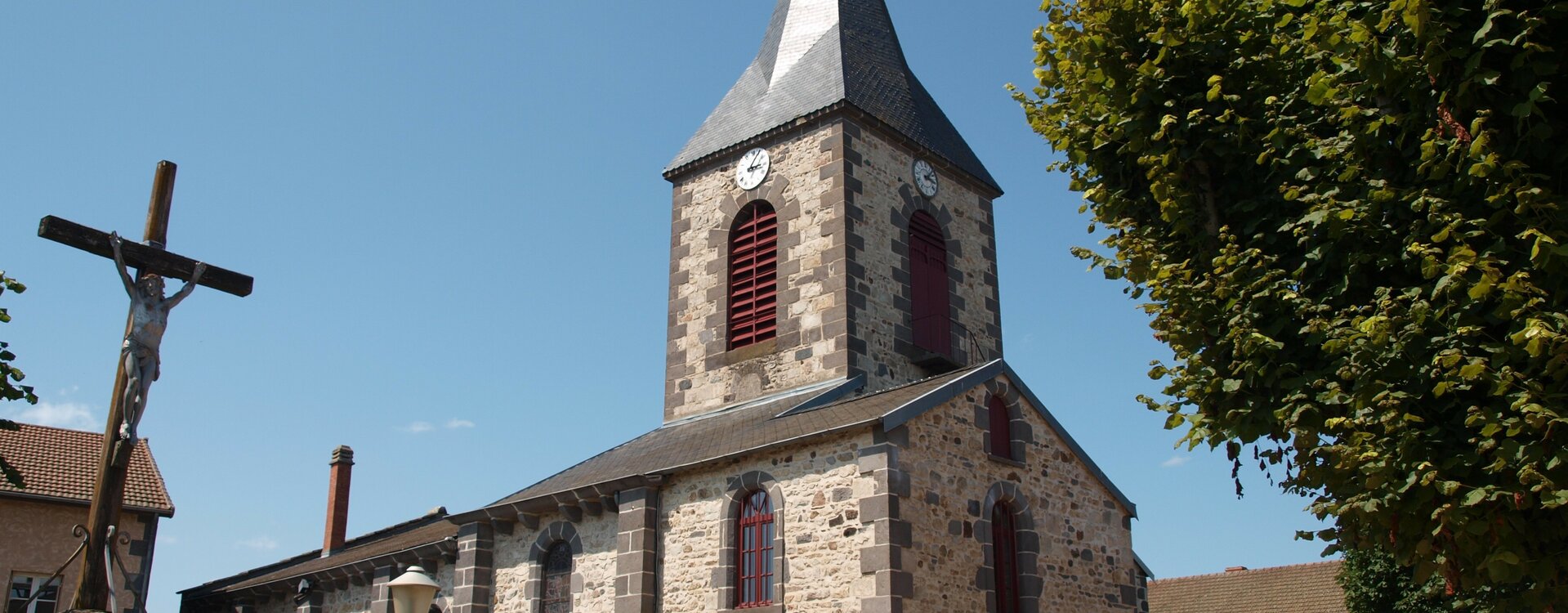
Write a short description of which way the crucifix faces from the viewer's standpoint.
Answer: facing the viewer and to the right of the viewer

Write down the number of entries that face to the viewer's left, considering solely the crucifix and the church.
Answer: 0

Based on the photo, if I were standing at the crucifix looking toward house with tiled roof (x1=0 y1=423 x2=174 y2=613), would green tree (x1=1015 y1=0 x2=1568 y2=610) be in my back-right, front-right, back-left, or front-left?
back-right

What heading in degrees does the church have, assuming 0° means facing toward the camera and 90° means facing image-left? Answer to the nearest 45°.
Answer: approximately 315°

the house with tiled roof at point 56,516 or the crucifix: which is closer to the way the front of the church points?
the crucifix

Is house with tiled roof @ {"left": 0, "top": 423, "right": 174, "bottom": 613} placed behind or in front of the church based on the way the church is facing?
behind

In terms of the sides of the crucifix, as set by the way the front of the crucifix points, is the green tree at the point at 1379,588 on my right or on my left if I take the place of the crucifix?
on my left

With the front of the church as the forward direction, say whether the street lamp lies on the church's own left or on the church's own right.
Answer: on the church's own right

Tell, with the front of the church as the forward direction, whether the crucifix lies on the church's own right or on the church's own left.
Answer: on the church's own right

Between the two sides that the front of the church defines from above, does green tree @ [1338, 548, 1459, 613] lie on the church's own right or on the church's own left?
on the church's own left
